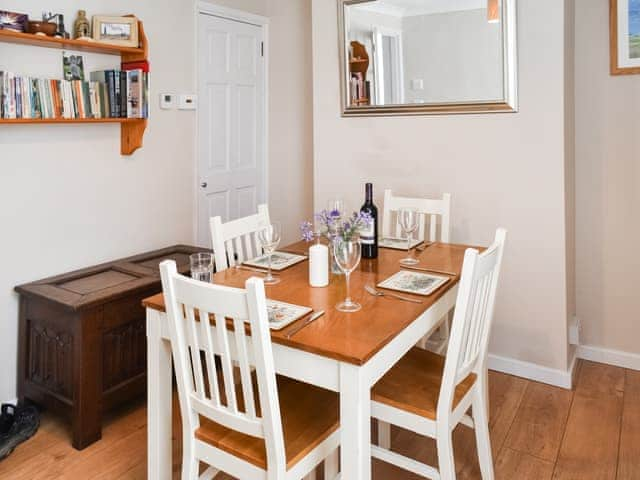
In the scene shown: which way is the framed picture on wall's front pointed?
toward the camera

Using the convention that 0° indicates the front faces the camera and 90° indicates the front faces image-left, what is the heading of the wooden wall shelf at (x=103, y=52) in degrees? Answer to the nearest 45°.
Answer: approximately 315°

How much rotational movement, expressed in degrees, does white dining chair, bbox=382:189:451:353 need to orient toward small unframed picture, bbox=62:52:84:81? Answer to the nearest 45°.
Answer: approximately 90° to its right

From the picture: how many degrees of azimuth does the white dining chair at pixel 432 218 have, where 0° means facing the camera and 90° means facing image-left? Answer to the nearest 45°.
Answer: approximately 0°

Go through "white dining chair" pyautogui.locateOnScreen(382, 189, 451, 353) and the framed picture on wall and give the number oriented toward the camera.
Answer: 2

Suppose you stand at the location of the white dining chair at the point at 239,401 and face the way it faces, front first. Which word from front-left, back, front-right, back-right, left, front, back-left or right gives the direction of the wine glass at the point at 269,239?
front-left

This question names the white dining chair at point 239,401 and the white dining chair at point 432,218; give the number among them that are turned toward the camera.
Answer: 1

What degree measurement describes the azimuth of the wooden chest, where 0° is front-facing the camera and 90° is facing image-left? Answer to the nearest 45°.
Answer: approximately 315°

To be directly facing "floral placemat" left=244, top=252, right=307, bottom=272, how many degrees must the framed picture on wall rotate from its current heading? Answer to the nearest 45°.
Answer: approximately 45° to its right
